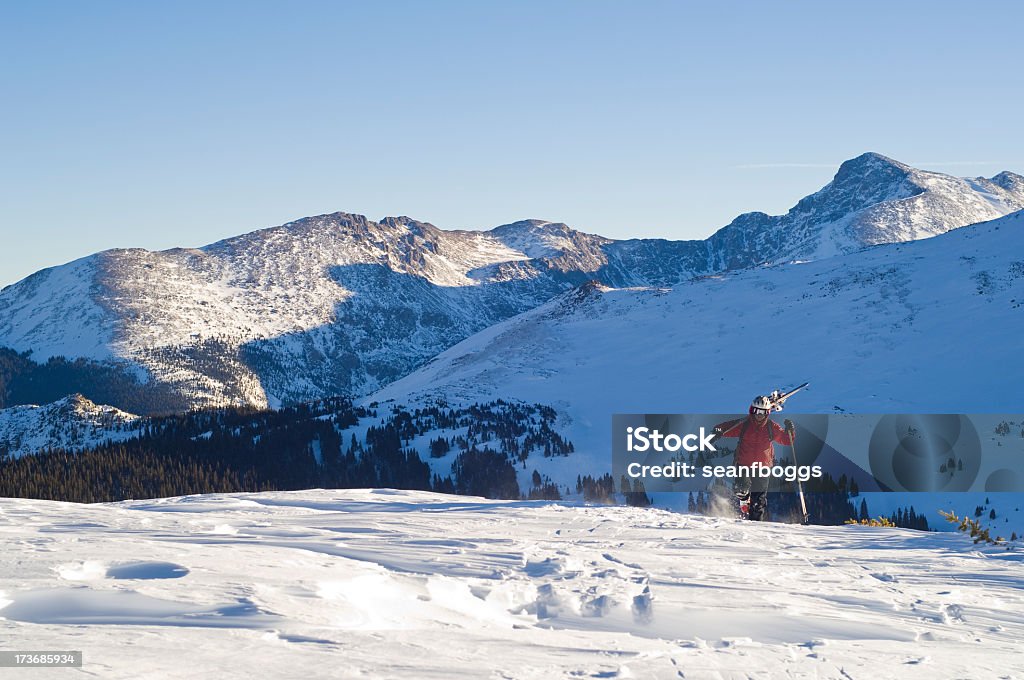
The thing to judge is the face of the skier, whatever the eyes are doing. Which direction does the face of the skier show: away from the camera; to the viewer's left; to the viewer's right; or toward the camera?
toward the camera

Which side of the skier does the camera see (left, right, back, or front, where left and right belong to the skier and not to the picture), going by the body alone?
front
